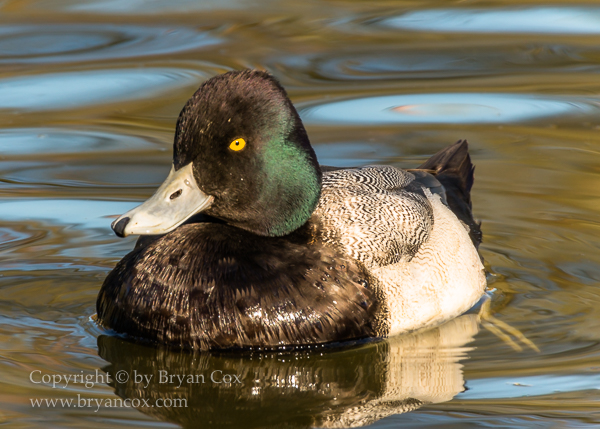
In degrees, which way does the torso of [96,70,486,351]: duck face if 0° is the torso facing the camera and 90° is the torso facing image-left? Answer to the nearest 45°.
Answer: approximately 45°
